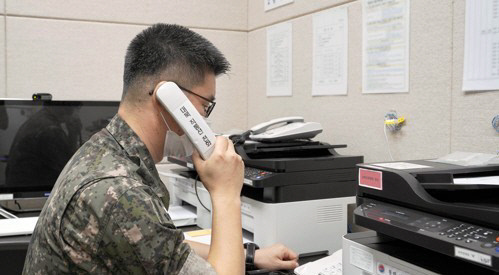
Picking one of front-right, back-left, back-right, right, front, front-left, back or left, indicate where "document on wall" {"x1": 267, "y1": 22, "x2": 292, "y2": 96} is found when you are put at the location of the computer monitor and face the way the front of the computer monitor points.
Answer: left

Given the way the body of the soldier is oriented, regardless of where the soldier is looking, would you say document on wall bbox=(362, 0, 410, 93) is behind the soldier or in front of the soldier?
in front

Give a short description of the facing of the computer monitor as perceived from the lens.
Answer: facing the viewer

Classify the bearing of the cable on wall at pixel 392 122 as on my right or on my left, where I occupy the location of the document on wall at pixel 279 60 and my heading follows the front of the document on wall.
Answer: on my left

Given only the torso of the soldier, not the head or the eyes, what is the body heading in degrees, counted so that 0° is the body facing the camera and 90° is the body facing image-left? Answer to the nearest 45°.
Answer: approximately 270°

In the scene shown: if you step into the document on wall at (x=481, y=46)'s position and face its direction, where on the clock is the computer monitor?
The computer monitor is roughly at 3 o'clock from the document on wall.

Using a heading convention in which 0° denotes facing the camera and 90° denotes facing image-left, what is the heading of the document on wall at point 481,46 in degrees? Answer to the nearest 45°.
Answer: approximately 0°

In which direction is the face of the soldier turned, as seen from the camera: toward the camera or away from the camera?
away from the camera

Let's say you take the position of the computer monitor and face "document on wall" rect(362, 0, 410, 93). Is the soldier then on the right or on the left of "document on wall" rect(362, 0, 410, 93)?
right

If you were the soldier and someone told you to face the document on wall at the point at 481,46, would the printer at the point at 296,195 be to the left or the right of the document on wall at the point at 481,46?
left

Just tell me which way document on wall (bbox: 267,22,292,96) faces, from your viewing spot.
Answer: facing the viewer and to the left of the viewer

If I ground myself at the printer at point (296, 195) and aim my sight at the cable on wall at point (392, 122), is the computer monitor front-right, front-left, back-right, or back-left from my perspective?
back-left

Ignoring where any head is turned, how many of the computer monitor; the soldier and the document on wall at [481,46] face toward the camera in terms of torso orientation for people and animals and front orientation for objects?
2

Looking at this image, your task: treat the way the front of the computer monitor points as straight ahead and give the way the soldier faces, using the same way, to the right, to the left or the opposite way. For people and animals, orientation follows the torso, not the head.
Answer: to the left
